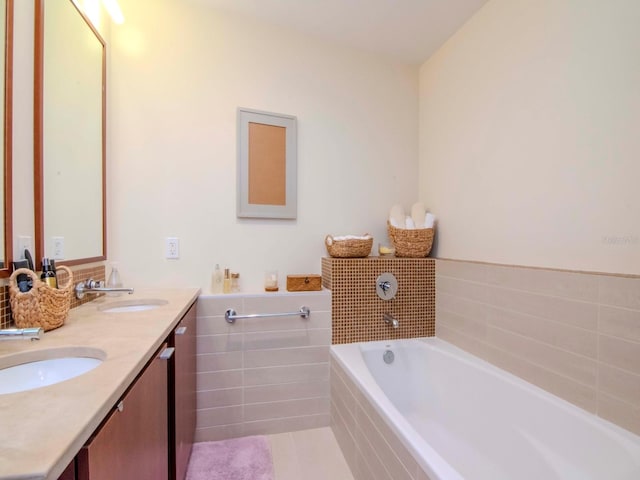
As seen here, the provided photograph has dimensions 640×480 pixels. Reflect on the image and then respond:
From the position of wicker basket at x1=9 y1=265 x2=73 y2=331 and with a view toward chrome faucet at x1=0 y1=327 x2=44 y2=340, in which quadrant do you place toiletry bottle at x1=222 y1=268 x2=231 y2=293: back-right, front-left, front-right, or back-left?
back-left

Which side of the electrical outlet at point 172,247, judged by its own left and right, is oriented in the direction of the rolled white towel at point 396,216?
left

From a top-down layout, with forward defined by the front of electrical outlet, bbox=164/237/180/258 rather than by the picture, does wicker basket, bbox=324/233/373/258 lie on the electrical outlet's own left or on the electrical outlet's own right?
on the electrical outlet's own left

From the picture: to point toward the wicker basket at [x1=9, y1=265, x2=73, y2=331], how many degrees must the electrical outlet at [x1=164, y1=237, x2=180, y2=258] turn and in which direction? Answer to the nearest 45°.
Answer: approximately 45° to its right

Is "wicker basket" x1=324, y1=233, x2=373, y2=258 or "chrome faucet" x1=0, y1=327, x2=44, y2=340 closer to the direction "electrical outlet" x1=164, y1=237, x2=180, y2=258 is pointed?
the chrome faucet

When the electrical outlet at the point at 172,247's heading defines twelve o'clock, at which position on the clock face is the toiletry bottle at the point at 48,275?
The toiletry bottle is roughly at 1 o'clock from the electrical outlet.

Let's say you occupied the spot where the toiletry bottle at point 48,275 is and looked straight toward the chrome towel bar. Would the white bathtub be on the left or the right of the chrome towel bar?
right

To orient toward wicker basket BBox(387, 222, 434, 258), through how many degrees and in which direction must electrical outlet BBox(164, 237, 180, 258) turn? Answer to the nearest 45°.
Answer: approximately 90° to its left

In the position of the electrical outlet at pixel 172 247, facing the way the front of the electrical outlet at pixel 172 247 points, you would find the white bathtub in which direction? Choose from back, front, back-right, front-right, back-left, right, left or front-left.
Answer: front-left

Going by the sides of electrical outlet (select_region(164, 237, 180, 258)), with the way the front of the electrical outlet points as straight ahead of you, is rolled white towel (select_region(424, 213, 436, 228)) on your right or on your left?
on your left

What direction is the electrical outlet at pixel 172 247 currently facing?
toward the camera
